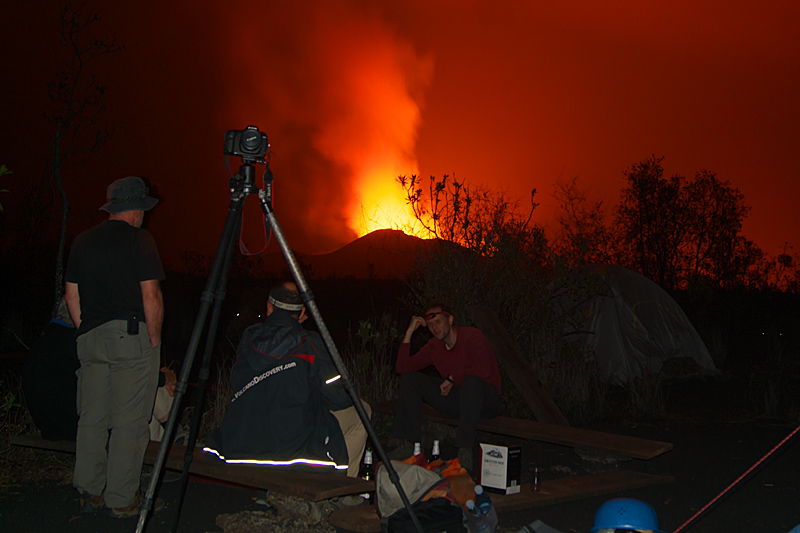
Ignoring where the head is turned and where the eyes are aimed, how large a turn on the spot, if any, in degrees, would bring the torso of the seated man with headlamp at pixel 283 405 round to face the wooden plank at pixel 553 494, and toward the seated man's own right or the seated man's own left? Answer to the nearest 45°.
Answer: approximately 45° to the seated man's own right

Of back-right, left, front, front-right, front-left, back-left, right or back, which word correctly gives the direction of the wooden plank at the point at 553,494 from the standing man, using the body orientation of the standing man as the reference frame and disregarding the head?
front-right

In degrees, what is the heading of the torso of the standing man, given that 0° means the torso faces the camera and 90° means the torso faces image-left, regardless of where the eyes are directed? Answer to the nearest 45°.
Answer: approximately 225°

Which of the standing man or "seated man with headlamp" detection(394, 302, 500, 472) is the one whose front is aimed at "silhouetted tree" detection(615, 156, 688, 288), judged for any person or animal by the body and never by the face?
the standing man

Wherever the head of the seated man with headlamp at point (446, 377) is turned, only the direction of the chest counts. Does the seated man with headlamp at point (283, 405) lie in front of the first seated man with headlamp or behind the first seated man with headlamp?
in front

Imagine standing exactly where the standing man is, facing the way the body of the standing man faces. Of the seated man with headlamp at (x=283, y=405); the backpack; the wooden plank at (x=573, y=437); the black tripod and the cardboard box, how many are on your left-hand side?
0

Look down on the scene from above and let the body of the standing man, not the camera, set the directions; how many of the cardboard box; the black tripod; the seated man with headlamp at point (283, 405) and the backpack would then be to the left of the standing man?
0

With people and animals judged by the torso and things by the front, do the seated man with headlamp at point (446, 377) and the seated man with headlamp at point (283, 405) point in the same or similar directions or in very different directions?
very different directions

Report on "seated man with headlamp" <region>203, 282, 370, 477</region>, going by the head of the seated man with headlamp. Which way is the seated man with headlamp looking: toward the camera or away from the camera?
away from the camera

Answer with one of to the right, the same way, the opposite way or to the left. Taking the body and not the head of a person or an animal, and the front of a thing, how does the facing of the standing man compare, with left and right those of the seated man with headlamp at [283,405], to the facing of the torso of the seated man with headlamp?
the same way

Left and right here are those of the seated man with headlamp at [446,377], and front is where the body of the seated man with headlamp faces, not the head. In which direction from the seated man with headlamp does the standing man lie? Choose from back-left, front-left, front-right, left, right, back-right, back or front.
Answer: front

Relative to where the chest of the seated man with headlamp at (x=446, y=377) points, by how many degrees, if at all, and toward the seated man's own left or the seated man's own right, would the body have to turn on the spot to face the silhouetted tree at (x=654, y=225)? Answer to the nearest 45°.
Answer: approximately 135° to the seated man's own right

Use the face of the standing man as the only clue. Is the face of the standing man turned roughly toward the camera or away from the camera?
away from the camera

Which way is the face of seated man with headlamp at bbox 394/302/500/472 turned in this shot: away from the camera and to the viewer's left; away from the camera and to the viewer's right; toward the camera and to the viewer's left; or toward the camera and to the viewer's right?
toward the camera and to the viewer's left

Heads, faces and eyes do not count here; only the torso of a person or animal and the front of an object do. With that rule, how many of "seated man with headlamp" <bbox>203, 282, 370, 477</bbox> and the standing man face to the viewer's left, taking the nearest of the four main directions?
0

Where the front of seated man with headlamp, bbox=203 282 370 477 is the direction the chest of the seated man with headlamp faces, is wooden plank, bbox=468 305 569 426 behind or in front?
in front

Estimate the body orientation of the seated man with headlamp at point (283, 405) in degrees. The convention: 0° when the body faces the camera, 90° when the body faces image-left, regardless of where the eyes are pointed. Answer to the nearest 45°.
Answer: approximately 225°

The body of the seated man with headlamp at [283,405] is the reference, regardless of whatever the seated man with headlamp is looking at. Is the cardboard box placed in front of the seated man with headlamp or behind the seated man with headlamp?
in front
